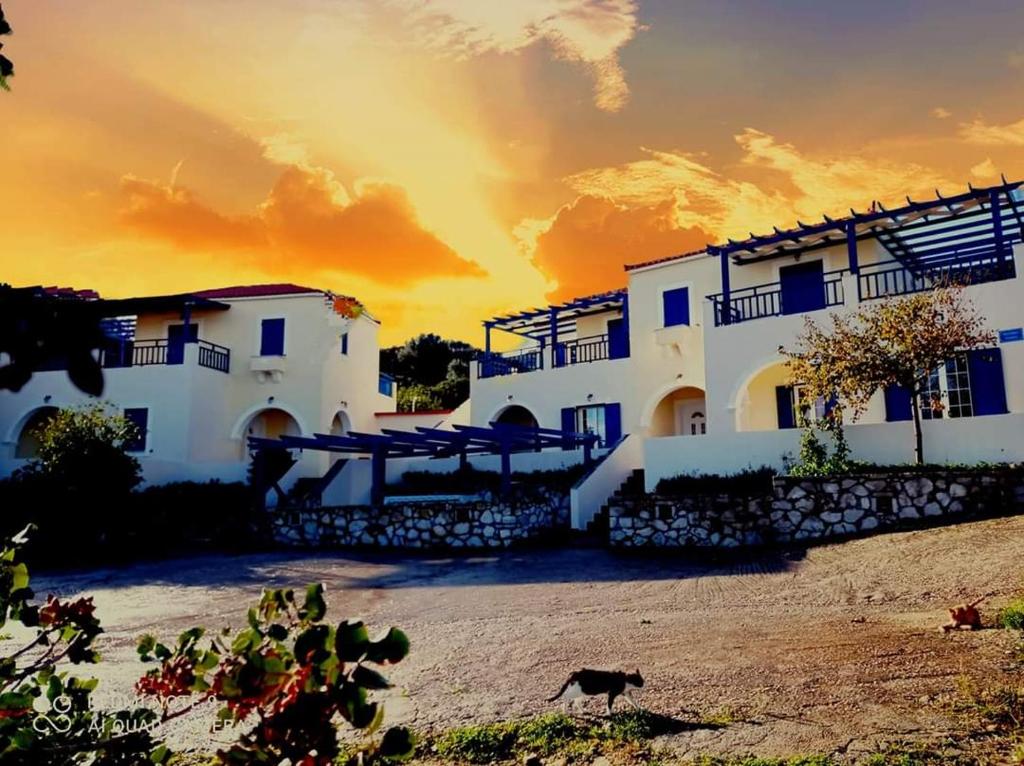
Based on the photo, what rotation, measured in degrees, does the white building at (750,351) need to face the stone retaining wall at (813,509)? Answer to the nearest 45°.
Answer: approximately 45° to its left

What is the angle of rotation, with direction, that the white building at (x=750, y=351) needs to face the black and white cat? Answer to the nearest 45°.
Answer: approximately 45° to its left

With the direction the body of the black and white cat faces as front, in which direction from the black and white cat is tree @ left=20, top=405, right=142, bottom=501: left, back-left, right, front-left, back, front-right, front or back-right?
back-left

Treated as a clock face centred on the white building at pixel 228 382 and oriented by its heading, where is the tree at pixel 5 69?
The tree is roughly at 12 o'clock from the white building.

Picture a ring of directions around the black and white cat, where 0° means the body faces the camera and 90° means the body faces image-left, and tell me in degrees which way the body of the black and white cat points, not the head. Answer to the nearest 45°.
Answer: approximately 270°

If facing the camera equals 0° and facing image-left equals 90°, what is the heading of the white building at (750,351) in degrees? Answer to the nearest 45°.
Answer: approximately 45°

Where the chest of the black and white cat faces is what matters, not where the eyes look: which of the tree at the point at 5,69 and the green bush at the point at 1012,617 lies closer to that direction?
the green bush

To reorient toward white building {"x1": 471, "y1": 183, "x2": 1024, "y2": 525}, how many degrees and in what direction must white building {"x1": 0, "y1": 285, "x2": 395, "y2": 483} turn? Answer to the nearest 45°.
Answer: approximately 45° to its left

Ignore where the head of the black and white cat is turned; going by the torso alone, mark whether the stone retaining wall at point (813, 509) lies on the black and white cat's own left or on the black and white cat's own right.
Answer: on the black and white cat's own left

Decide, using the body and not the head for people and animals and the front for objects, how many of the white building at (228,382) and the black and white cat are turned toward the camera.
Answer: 1

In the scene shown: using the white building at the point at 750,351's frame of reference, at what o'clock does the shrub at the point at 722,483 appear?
The shrub is roughly at 11 o'clock from the white building.
